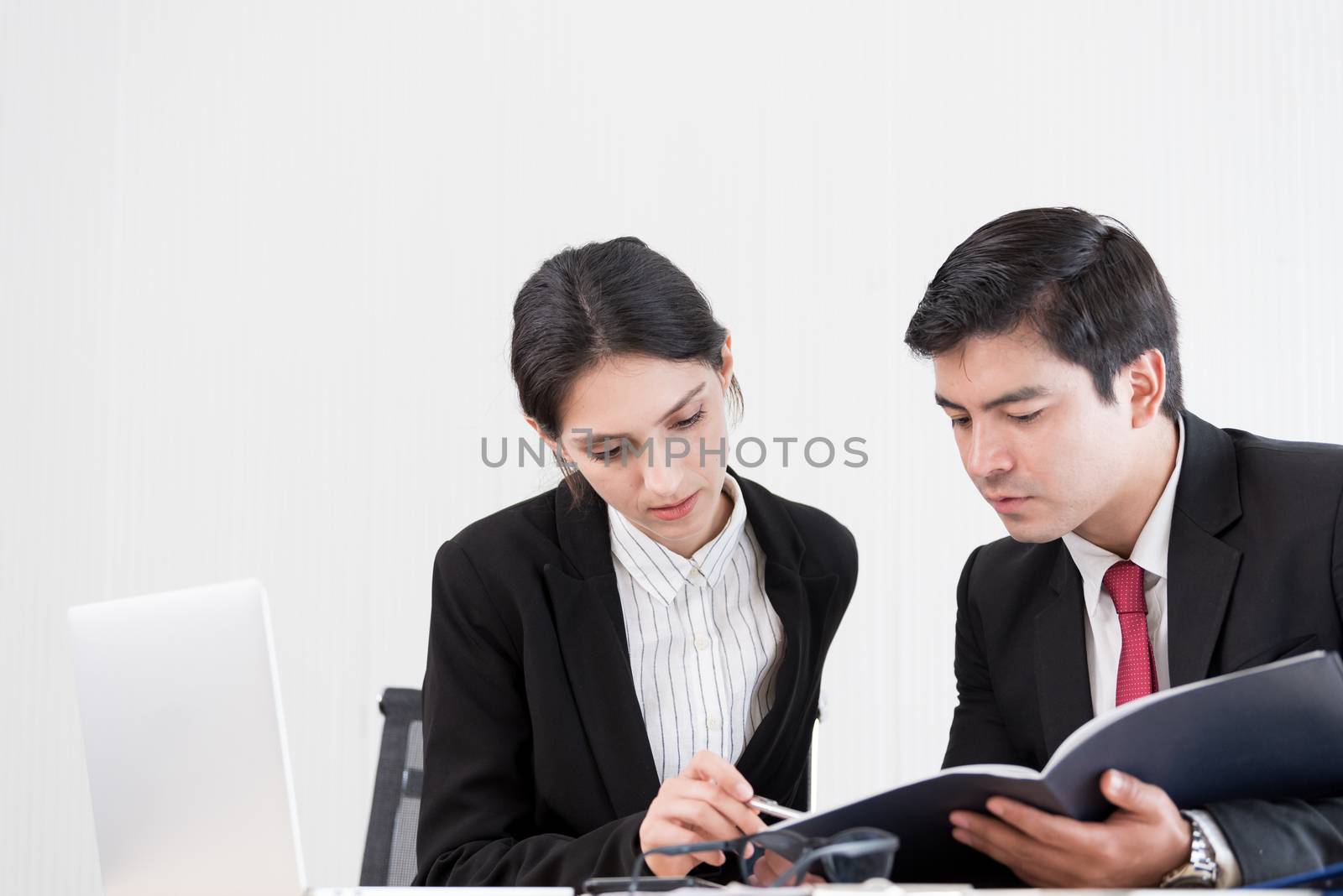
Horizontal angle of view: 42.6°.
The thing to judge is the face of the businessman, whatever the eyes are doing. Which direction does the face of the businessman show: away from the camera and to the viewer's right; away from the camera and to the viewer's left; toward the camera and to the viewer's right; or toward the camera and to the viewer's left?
toward the camera and to the viewer's left

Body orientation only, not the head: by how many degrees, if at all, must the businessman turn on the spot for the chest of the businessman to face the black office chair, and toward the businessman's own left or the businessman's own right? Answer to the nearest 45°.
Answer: approximately 45° to the businessman's own right

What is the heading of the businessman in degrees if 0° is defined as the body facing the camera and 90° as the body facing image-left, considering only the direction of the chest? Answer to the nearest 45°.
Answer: approximately 45°

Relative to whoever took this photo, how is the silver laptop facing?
facing away from the viewer and to the right of the viewer

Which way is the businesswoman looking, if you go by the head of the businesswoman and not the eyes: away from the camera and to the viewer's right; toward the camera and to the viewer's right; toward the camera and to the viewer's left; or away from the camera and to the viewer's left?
toward the camera and to the viewer's right
